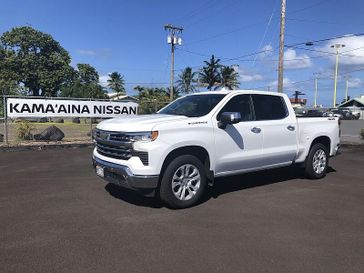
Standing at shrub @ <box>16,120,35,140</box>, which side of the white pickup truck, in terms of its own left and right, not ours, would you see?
right

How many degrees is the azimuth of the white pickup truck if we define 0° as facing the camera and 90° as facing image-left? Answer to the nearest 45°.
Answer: approximately 45°

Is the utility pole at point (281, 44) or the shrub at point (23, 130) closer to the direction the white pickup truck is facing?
the shrub

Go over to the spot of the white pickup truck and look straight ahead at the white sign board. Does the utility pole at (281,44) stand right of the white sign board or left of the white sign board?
right

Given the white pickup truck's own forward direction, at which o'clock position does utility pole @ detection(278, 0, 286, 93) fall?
The utility pole is roughly at 5 o'clock from the white pickup truck.

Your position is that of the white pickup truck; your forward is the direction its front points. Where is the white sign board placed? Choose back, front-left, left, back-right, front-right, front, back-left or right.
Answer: right
